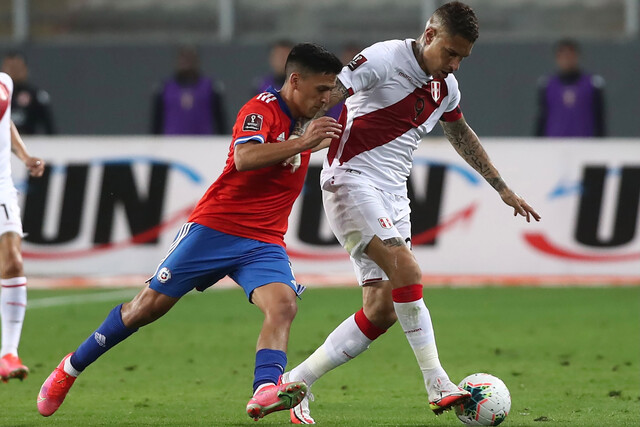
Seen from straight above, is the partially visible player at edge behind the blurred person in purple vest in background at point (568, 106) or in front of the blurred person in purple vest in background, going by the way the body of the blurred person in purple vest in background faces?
in front

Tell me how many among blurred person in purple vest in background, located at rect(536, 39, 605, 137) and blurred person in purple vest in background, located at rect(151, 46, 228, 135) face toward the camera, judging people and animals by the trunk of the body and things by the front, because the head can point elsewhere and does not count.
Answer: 2

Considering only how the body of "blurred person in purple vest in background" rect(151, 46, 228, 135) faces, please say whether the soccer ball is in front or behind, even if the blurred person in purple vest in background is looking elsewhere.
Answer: in front

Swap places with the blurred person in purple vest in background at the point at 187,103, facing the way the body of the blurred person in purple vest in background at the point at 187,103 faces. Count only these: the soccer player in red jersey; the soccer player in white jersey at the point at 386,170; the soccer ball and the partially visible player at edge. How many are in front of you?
4
